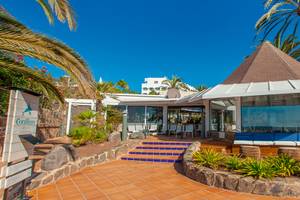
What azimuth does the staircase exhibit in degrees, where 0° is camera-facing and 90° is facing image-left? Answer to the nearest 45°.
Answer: approximately 0°

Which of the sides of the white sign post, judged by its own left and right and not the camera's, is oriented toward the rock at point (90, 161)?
left

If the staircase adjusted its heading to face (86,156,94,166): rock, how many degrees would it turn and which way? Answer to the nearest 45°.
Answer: approximately 45° to its right

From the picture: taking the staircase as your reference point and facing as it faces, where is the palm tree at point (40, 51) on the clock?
The palm tree is roughly at 1 o'clock from the staircase.

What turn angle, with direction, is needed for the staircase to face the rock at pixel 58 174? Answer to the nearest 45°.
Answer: approximately 45° to its right

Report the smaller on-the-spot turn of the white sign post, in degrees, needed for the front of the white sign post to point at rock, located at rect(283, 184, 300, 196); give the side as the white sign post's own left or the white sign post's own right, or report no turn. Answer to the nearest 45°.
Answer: approximately 45° to the white sign post's own left

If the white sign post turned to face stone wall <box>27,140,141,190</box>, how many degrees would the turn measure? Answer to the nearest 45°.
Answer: approximately 90° to its left

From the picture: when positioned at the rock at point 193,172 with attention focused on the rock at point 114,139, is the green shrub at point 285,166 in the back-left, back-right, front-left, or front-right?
back-right

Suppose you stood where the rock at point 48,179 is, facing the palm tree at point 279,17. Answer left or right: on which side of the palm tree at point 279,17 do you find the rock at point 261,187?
right

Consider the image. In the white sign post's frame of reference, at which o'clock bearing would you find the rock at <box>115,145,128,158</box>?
The rock is roughly at 9 o'clock from the white sign post.

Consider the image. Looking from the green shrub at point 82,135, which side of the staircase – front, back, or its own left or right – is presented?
right

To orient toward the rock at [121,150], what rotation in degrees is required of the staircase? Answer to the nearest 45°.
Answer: approximately 90° to its right

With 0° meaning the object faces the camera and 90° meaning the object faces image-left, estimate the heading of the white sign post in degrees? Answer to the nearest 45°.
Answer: approximately 315°
